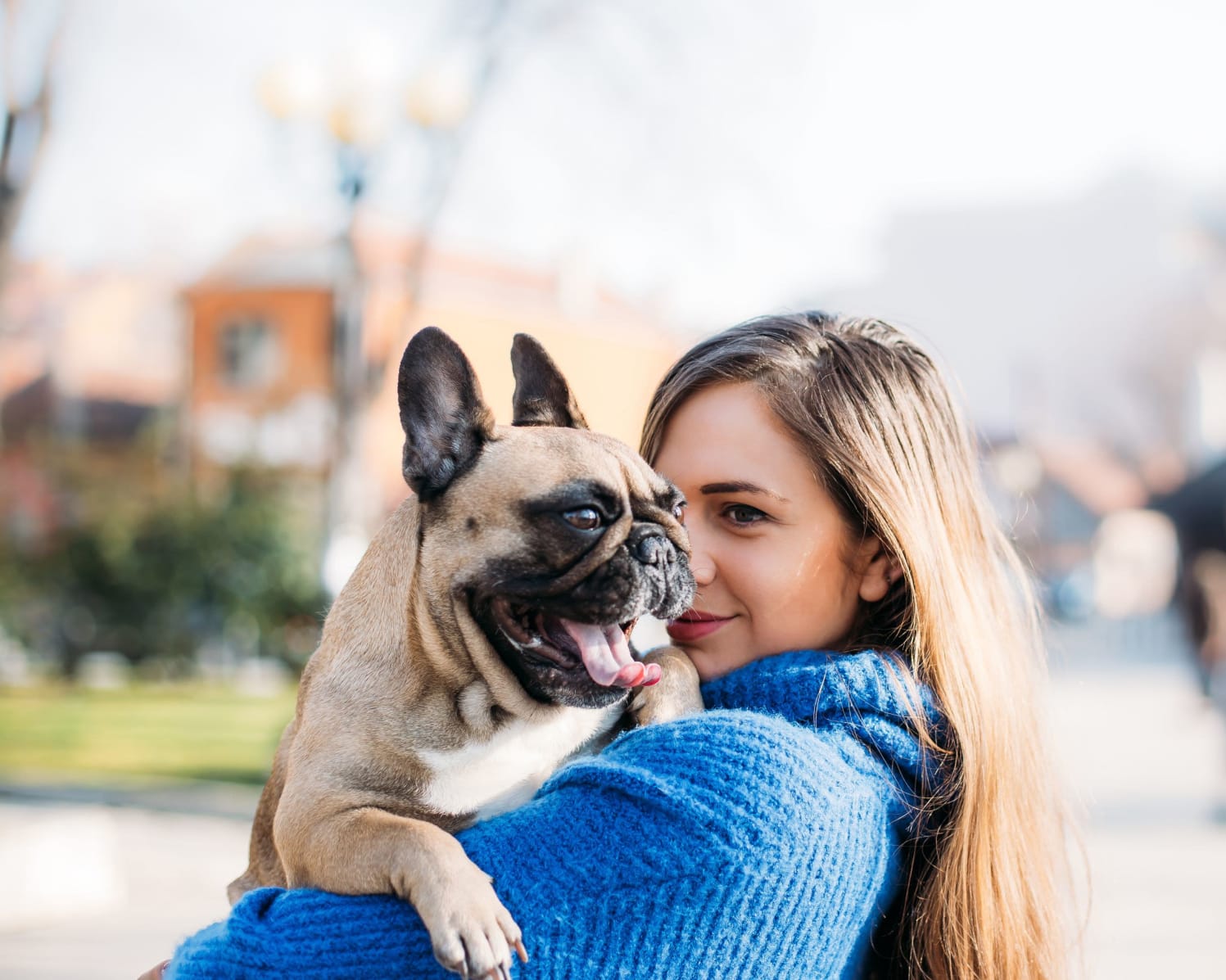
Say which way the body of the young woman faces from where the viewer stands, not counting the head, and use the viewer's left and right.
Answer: facing to the left of the viewer

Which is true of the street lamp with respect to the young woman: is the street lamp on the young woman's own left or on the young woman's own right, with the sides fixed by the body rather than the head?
on the young woman's own right

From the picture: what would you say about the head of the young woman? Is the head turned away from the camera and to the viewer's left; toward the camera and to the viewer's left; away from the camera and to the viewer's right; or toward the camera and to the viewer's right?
toward the camera and to the viewer's left
